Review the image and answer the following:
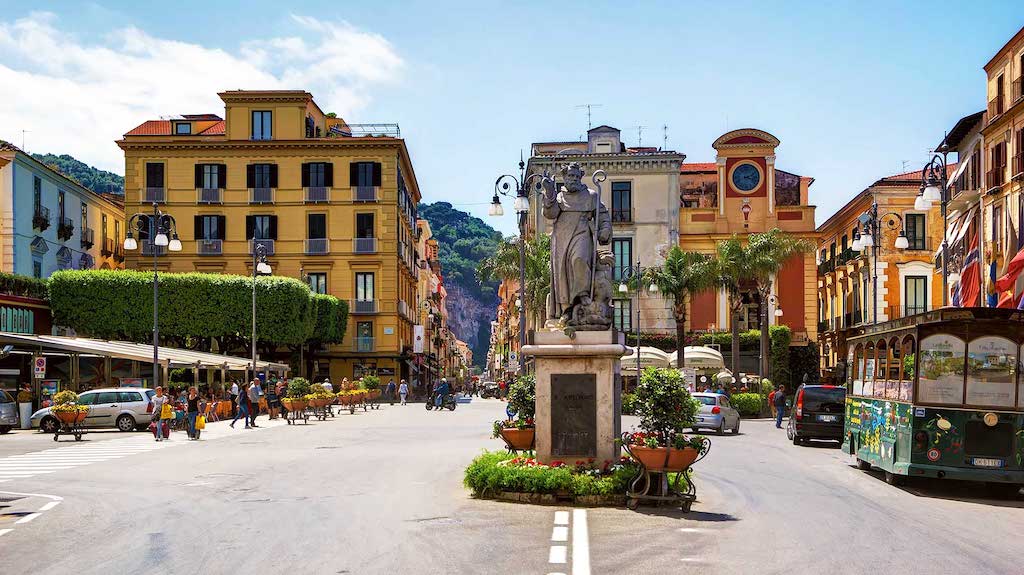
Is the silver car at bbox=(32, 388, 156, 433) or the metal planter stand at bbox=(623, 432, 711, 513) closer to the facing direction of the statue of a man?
the metal planter stand

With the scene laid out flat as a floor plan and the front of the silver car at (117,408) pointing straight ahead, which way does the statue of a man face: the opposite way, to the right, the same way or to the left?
to the left

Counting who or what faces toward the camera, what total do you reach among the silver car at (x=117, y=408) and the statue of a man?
1

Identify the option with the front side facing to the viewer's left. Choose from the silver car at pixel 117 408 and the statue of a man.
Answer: the silver car

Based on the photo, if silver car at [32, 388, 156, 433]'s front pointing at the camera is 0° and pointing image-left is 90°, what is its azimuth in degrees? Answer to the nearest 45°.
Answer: approximately 90°

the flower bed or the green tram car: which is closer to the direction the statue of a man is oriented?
the flower bed

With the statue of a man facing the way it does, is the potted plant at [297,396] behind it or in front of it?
behind
